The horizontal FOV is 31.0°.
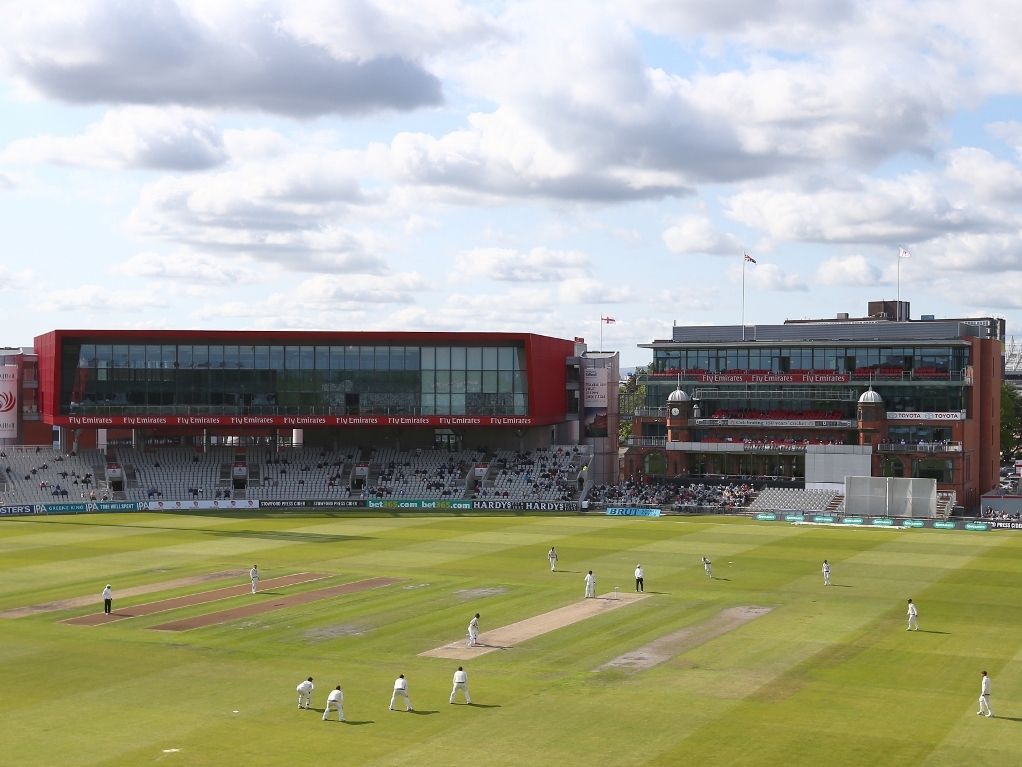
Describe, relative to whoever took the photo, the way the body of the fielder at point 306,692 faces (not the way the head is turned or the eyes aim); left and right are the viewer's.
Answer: facing away from the viewer and to the right of the viewer

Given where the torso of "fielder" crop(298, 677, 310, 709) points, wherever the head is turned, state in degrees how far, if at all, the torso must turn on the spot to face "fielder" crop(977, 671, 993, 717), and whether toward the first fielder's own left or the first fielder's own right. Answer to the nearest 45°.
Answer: approximately 45° to the first fielder's own right

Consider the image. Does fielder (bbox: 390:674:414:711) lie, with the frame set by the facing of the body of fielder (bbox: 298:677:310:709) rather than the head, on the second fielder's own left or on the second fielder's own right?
on the second fielder's own right

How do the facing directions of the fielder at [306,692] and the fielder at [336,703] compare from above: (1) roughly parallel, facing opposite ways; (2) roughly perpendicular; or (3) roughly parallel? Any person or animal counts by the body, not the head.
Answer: roughly parallel

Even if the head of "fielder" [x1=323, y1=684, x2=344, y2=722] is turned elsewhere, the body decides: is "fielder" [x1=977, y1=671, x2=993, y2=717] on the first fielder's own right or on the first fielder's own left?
on the first fielder's own right

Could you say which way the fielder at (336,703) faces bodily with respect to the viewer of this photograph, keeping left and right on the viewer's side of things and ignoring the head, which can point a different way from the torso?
facing away from the viewer and to the right of the viewer

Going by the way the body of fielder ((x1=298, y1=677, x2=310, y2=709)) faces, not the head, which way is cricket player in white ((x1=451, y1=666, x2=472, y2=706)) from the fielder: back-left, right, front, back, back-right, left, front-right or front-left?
front-right

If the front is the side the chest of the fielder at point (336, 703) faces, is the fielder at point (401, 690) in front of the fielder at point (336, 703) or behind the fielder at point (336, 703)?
in front

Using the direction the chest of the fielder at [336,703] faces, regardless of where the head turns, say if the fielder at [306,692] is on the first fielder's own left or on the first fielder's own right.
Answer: on the first fielder's own left

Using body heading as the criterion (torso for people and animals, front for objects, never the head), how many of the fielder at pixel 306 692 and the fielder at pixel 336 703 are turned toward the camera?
0

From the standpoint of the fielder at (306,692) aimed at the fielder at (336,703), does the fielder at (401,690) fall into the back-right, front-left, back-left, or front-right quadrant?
front-left
